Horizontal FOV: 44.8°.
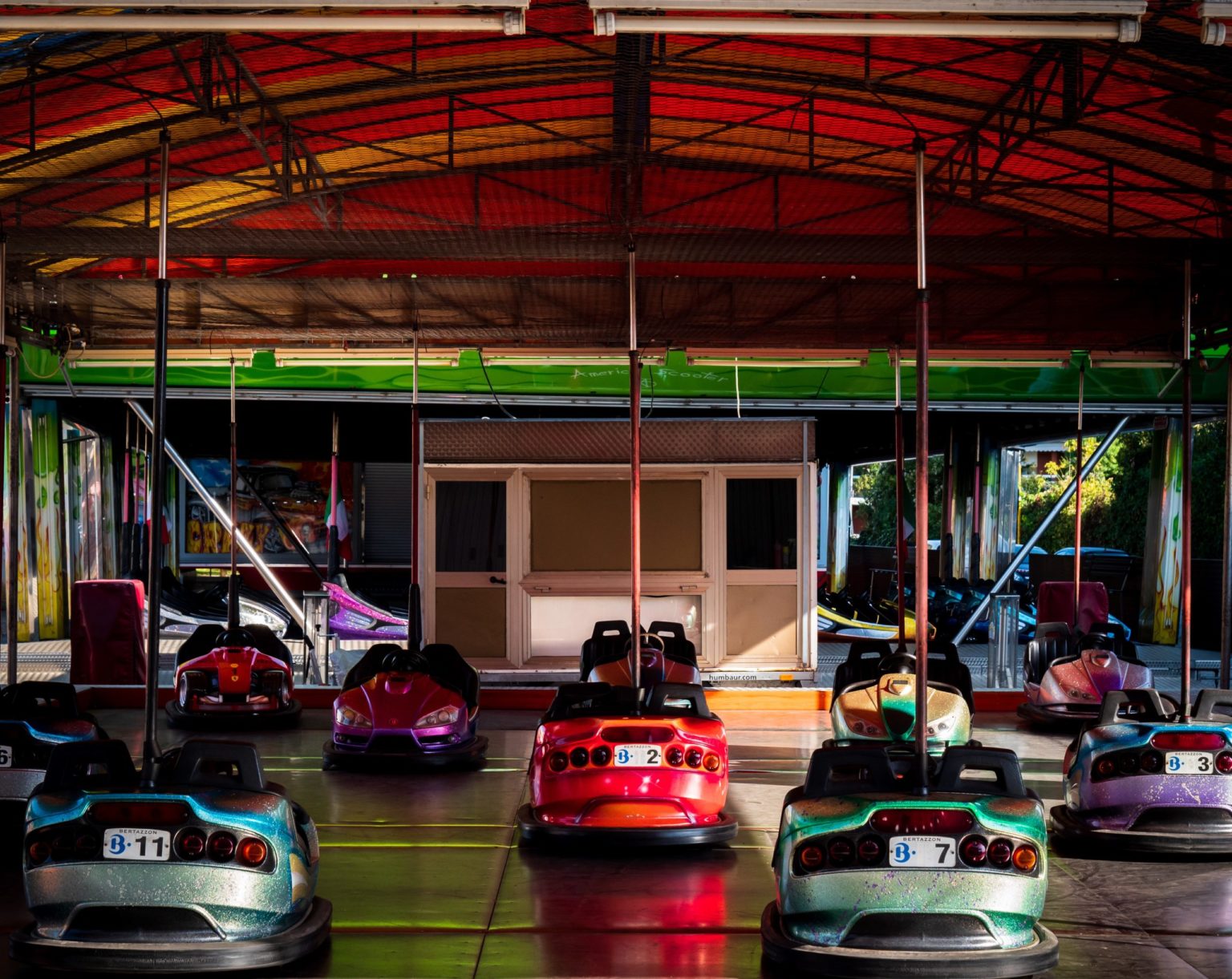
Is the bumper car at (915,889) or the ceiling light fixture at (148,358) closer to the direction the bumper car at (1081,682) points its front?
the bumper car

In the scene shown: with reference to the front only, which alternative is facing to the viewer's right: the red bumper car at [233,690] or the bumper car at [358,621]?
the bumper car

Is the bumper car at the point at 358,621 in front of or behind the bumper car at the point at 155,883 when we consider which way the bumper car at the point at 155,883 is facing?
in front

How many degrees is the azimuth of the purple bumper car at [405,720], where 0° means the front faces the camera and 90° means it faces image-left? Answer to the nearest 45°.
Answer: approximately 0°

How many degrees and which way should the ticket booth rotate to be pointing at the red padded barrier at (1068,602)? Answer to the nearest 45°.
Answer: approximately 90° to its left

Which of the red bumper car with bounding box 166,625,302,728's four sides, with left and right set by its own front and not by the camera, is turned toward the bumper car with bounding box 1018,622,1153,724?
left

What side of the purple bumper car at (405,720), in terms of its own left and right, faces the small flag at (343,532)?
back

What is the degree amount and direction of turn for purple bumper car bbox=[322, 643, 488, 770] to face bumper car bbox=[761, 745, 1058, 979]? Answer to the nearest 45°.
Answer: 0° — it already faces it
